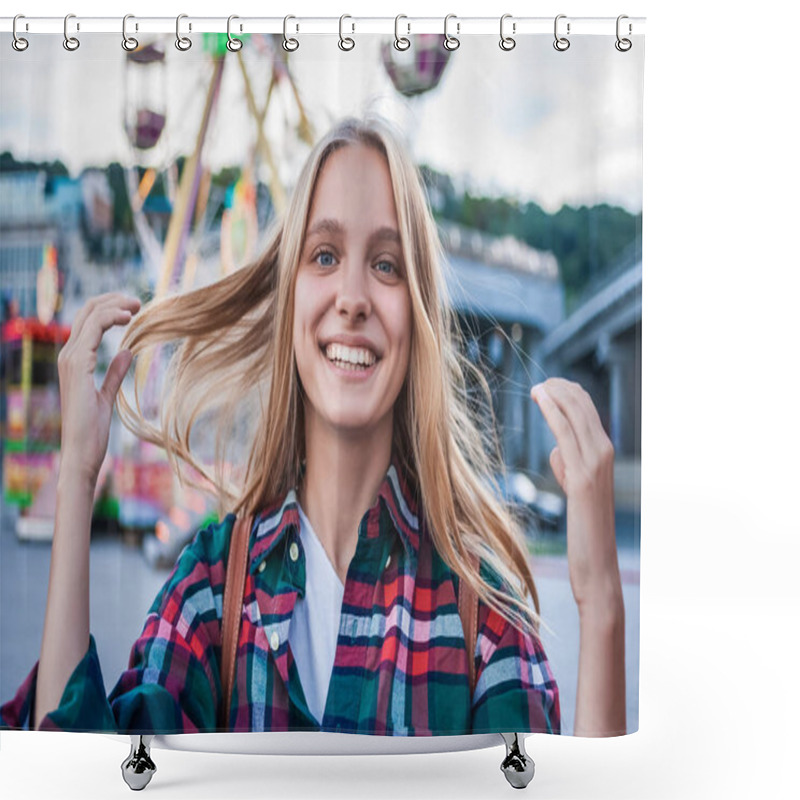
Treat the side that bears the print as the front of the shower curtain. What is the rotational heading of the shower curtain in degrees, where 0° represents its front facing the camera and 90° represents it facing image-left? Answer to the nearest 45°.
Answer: approximately 0°
